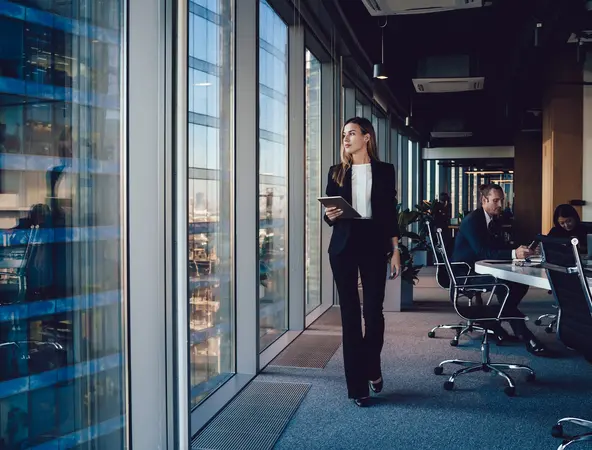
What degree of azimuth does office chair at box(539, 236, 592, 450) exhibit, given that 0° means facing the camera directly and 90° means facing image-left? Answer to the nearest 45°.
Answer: approximately 225°

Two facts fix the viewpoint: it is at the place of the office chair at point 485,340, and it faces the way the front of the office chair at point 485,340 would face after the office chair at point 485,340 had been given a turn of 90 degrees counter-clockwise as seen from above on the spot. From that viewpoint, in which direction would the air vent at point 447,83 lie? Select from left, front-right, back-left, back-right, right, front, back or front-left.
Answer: front

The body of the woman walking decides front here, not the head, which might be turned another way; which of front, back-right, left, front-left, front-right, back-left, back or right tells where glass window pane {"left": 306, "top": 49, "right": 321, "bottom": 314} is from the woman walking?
back

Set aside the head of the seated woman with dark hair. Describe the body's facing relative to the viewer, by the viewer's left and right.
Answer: facing the viewer and to the left of the viewer

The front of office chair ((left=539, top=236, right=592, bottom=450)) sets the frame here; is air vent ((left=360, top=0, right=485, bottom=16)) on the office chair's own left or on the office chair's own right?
on the office chair's own left

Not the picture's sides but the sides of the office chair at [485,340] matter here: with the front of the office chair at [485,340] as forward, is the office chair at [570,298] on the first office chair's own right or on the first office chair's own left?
on the first office chair's own right

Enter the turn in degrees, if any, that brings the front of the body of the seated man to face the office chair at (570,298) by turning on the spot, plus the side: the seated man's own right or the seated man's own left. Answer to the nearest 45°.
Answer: approximately 45° to the seated man's own right

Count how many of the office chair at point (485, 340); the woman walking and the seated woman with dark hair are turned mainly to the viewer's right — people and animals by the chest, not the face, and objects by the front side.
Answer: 1

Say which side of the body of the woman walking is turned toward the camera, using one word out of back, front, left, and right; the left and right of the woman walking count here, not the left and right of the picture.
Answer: front

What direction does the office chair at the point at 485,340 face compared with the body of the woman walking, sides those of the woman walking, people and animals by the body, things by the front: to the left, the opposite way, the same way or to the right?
to the left

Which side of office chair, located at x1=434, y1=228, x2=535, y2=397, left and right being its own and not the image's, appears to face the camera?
right

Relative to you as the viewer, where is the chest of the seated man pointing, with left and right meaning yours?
facing the viewer and to the right of the viewer

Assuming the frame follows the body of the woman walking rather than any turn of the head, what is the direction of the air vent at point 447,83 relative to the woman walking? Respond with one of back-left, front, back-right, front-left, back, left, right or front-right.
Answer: back
